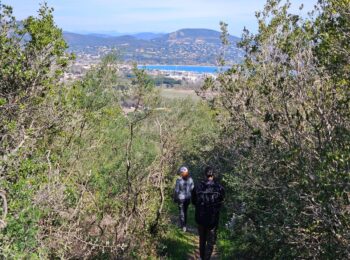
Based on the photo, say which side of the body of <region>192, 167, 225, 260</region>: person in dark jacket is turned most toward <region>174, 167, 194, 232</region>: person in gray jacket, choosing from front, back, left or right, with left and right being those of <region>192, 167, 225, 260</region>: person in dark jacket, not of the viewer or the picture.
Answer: front

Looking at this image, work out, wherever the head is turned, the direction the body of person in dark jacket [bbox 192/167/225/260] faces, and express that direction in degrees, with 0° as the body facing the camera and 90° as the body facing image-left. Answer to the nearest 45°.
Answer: approximately 180°
